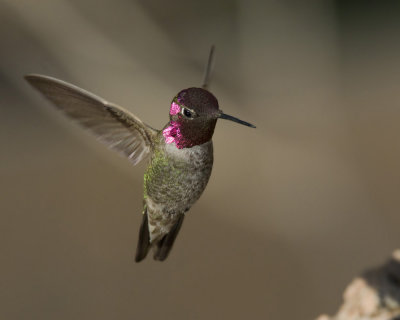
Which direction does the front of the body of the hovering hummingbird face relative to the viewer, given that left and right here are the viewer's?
facing the viewer and to the right of the viewer
